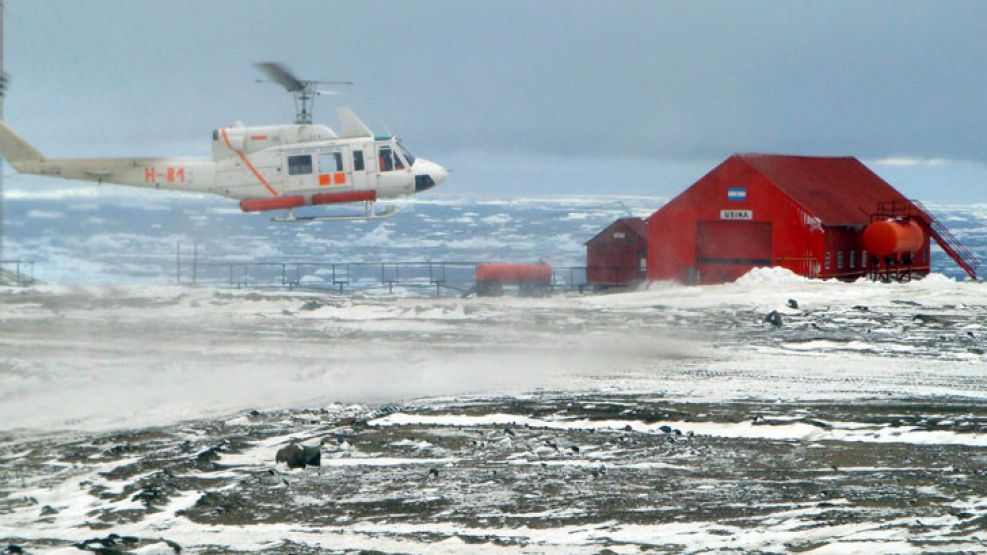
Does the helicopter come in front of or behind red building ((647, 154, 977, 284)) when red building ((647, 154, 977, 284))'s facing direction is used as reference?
in front

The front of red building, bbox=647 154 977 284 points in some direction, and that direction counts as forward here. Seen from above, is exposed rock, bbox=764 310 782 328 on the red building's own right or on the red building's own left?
on the red building's own left

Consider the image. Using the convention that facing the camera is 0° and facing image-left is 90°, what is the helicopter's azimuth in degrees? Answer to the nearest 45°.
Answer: approximately 270°

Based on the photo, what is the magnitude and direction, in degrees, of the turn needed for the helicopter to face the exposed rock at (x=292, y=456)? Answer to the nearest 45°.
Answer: approximately 90° to its right

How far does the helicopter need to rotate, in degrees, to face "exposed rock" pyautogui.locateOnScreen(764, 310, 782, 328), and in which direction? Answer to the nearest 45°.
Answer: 0° — it already faces it

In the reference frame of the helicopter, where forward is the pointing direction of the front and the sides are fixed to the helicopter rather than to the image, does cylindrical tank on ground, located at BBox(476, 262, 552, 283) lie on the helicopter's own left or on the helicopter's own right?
on the helicopter's own left

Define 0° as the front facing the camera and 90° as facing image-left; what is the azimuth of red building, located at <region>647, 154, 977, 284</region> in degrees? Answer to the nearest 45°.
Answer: approximately 45°
